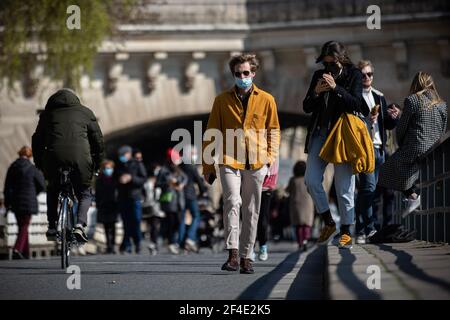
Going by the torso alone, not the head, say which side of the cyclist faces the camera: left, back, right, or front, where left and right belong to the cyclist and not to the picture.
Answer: back

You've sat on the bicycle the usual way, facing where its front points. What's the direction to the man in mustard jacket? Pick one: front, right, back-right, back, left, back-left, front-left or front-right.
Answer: back-right

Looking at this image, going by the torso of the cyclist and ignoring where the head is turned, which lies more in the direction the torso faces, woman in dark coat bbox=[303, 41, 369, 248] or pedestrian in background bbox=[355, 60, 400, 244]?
the pedestrian in background

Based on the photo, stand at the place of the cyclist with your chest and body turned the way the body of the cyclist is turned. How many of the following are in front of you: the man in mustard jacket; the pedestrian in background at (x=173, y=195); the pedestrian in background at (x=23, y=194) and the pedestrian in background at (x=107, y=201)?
3

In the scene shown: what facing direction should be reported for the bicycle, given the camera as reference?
facing away from the viewer

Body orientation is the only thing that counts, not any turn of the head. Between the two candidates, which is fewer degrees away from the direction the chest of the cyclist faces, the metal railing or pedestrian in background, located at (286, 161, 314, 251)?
the pedestrian in background
